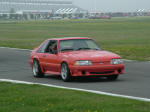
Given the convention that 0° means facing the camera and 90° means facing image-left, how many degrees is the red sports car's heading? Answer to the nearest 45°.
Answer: approximately 315°
